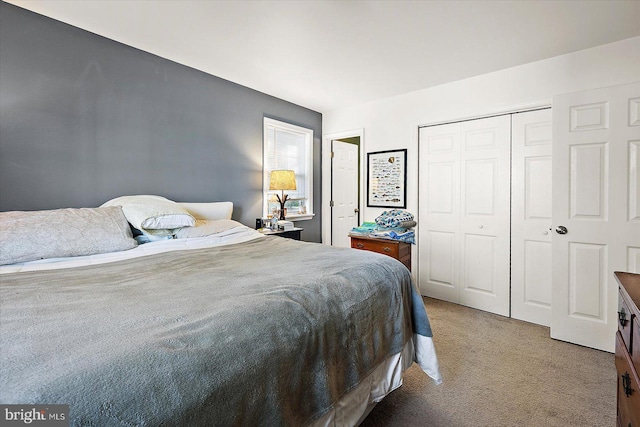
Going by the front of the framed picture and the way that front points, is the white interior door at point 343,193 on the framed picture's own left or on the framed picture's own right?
on the framed picture's own right

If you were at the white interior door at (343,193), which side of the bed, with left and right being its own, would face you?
left

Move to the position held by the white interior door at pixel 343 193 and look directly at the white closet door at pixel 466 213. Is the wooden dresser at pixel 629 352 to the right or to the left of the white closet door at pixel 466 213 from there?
right

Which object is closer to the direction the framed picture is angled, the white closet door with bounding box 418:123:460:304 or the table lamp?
the table lamp

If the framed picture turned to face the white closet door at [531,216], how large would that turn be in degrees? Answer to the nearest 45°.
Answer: approximately 90° to its left

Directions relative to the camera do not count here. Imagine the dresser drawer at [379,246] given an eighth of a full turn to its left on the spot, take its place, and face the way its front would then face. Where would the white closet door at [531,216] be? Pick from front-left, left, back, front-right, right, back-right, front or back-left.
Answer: left

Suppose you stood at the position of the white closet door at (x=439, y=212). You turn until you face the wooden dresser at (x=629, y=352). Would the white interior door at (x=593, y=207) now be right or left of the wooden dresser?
left

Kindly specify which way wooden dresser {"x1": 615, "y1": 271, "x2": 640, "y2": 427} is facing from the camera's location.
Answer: facing to the left of the viewer

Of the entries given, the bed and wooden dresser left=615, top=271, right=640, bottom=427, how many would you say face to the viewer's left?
1

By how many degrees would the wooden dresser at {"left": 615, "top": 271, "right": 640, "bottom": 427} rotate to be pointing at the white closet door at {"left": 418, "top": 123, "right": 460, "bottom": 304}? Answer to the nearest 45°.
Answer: approximately 45° to its right

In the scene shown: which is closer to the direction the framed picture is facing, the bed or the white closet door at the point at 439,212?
the bed

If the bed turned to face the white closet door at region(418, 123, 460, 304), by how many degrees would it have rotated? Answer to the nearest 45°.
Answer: approximately 90° to its left
